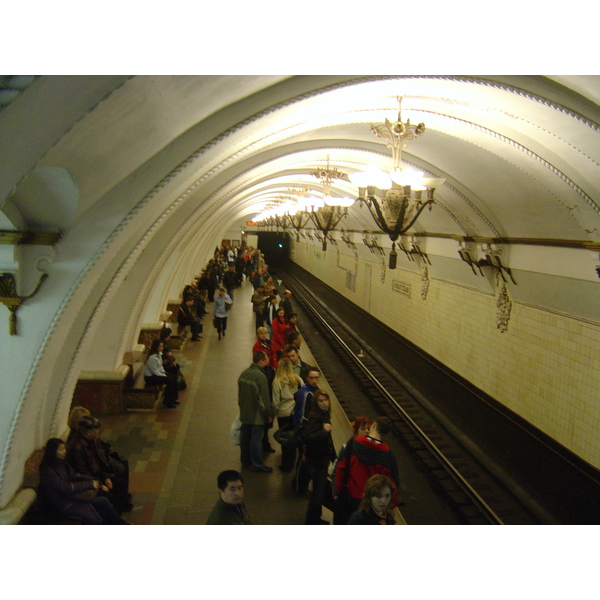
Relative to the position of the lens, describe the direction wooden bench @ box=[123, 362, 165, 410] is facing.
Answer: facing to the right of the viewer

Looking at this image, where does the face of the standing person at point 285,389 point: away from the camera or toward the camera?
away from the camera

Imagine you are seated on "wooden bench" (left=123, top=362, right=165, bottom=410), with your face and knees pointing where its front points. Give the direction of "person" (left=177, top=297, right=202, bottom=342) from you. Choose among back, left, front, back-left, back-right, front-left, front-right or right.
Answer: left

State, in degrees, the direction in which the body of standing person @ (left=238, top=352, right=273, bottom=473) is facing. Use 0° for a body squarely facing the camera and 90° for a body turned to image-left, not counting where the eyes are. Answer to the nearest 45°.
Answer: approximately 225°

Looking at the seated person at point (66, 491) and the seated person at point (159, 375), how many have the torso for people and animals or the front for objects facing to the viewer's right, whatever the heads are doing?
2

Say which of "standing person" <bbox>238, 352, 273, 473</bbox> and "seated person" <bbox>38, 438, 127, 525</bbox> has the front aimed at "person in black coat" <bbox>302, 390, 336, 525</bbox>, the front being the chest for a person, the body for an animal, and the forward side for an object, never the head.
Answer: the seated person

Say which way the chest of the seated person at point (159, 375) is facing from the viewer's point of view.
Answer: to the viewer's right

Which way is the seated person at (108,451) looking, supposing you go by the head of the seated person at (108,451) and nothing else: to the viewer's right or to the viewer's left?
to the viewer's right

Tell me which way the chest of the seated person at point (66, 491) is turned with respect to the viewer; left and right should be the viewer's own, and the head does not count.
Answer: facing to the right of the viewer
